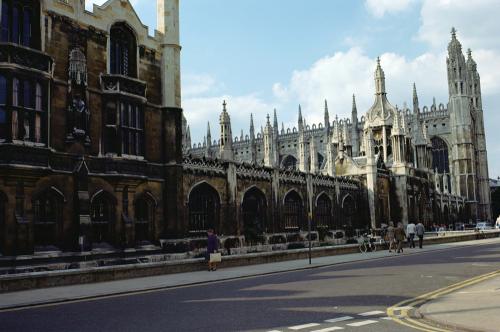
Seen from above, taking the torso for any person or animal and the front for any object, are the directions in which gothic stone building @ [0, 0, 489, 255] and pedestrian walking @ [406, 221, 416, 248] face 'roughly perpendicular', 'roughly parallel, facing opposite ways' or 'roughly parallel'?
roughly perpendicular

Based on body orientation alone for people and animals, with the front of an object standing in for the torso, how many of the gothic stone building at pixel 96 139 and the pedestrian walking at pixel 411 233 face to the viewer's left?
0

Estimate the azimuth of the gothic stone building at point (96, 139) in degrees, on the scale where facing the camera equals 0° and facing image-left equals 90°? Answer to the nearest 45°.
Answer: approximately 315°

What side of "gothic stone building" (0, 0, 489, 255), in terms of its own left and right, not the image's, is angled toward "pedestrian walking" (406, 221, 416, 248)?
left
